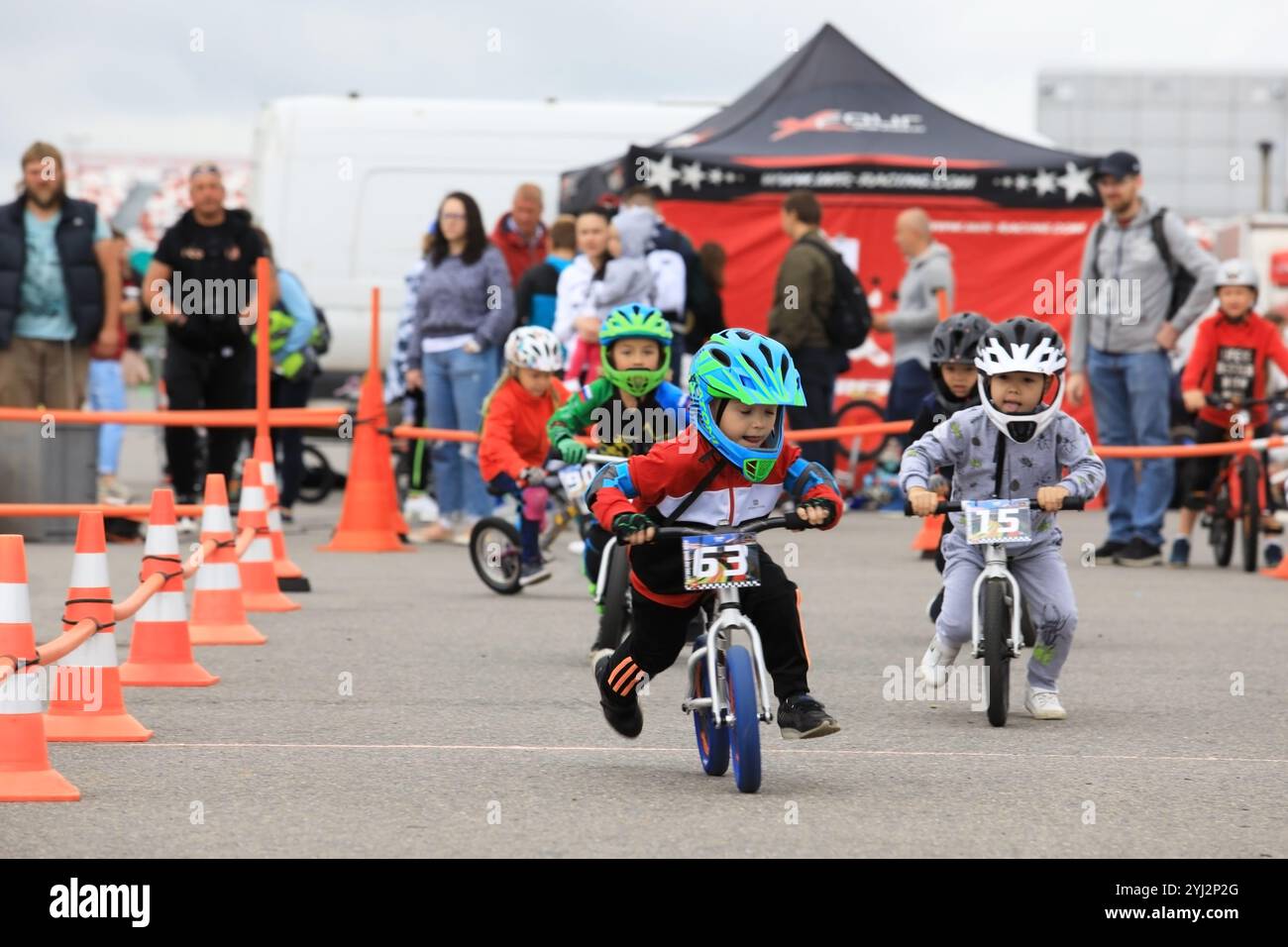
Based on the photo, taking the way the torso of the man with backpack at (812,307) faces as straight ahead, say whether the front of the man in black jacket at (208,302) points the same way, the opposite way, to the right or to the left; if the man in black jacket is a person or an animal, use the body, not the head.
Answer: to the left

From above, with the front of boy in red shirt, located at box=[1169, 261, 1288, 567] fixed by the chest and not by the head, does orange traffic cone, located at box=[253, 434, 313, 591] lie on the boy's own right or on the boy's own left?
on the boy's own right

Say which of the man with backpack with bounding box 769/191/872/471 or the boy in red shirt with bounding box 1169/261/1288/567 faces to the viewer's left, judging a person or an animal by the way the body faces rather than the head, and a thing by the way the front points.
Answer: the man with backpack

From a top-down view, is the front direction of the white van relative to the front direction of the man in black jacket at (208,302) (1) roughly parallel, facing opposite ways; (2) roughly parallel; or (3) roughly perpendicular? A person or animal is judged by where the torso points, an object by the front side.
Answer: roughly perpendicular

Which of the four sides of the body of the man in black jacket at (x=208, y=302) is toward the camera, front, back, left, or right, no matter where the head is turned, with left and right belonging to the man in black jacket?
front

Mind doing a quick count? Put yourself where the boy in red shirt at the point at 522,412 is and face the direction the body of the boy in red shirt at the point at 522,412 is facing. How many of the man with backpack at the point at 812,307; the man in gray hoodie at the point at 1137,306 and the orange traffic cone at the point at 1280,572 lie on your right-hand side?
0

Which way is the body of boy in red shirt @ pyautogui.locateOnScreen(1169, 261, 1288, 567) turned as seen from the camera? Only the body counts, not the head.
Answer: toward the camera

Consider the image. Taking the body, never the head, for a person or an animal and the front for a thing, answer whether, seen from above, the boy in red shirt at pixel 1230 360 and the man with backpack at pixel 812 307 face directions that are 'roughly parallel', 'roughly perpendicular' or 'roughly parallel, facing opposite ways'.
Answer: roughly perpendicular

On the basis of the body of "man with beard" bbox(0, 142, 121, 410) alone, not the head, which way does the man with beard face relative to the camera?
toward the camera

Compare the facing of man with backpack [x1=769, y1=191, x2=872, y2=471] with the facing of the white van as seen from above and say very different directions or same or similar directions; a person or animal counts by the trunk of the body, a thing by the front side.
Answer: very different directions

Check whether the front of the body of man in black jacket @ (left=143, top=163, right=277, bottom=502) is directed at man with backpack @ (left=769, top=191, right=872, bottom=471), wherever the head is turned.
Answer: no

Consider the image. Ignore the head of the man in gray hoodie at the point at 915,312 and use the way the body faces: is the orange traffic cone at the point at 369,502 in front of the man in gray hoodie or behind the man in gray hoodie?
in front

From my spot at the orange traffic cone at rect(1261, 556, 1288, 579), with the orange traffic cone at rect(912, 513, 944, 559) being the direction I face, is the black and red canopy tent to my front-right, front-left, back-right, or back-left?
front-right

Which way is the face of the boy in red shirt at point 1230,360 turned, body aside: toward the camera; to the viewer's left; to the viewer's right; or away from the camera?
toward the camera

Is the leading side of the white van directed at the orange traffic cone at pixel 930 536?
no

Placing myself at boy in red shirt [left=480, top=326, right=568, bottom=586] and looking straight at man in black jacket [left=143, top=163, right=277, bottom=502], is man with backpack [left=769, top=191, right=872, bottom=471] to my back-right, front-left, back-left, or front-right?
front-right

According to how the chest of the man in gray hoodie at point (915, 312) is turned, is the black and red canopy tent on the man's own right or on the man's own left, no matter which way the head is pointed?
on the man's own right
